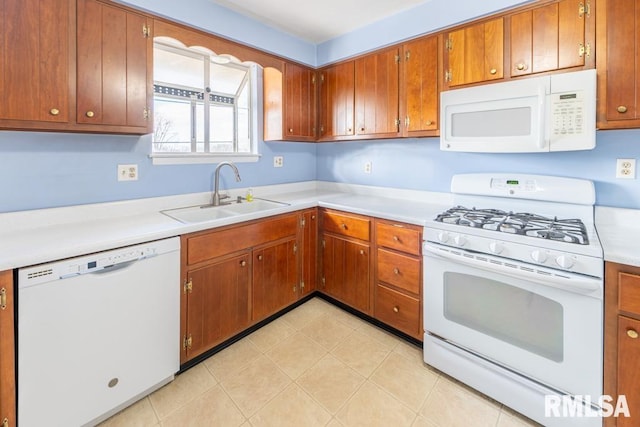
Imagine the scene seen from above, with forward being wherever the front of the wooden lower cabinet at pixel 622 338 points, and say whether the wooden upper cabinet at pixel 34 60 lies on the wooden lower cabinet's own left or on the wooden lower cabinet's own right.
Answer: on the wooden lower cabinet's own right

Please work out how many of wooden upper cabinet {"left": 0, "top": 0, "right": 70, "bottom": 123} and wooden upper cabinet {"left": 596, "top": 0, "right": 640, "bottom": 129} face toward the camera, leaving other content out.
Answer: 2

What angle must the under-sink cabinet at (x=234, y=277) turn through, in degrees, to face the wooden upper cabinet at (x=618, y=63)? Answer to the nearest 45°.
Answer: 0° — it already faces it

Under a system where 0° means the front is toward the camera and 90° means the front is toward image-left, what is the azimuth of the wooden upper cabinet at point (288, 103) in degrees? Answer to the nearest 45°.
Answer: approximately 315°

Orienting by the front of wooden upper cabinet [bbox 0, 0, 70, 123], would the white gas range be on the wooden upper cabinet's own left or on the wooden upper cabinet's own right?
on the wooden upper cabinet's own left

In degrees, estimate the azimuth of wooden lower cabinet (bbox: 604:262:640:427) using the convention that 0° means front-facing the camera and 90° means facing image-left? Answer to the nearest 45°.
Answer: approximately 0°

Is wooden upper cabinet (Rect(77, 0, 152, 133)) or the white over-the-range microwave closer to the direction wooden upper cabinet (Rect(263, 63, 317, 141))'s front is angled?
the white over-the-range microwave

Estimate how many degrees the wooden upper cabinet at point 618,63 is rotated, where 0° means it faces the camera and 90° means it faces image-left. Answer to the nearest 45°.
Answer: approximately 0°
